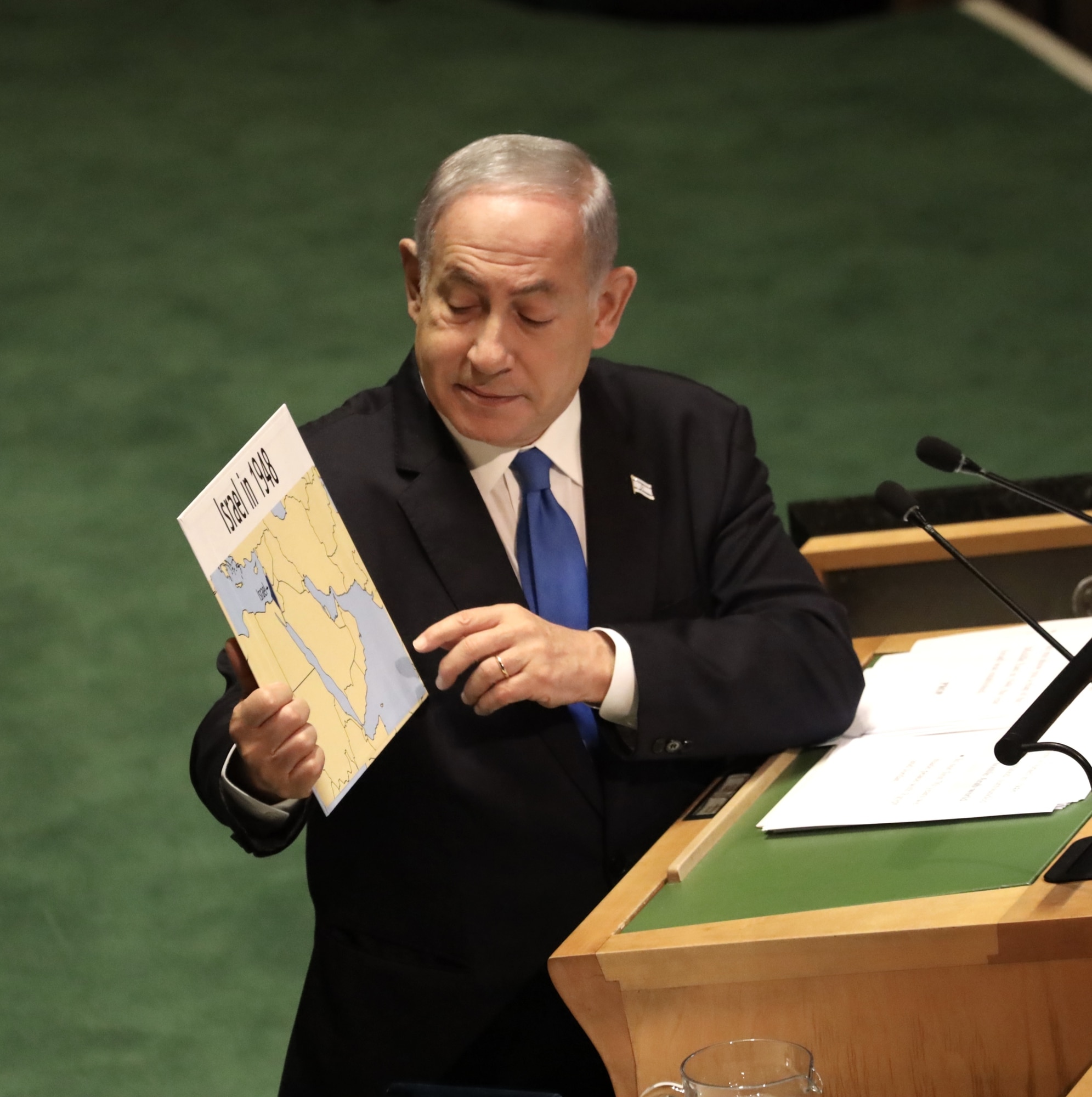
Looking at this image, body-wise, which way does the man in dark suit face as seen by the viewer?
toward the camera

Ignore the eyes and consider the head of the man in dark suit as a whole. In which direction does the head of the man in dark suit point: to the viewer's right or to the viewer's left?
to the viewer's left

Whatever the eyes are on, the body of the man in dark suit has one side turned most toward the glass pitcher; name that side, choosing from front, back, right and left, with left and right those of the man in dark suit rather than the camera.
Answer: front

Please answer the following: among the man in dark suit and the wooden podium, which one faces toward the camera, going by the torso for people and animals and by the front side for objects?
the man in dark suit
